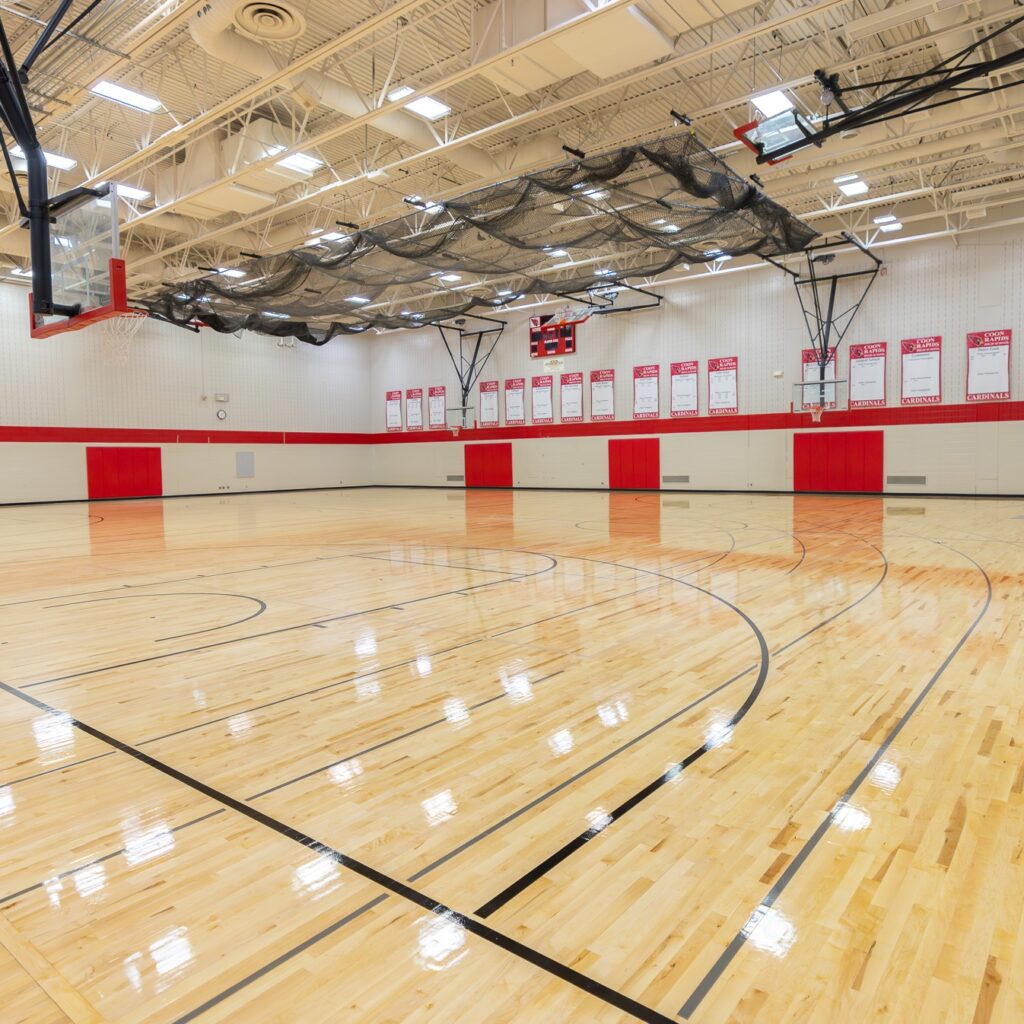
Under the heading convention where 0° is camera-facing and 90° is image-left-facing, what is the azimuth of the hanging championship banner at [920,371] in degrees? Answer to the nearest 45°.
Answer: approximately 0°

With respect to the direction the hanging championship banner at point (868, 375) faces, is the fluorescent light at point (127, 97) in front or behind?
in front

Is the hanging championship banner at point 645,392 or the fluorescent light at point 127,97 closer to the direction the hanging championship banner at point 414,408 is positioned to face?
the fluorescent light

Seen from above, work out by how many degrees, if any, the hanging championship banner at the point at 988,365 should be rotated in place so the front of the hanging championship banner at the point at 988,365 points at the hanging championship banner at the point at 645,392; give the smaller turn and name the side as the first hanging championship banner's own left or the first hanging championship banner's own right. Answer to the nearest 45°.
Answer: approximately 90° to the first hanging championship banner's own right

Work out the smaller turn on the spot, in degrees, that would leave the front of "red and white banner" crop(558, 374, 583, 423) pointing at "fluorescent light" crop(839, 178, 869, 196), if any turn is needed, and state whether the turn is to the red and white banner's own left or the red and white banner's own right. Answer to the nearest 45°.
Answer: approximately 45° to the red and white banner's own left

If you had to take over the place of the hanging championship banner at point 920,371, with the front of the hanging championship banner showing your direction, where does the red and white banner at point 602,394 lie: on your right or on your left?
on your right
